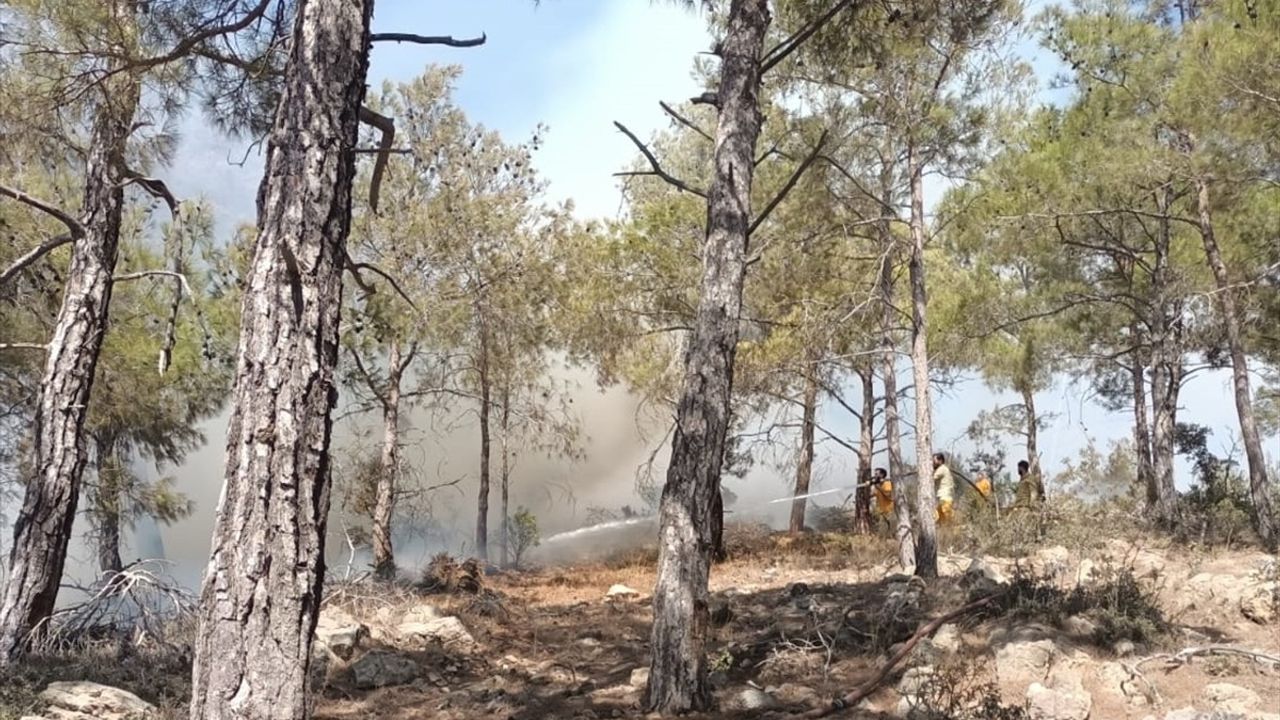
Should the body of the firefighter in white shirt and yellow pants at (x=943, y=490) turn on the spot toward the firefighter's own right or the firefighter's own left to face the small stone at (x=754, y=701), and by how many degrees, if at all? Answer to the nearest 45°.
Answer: approximately 90° to the firefighter's own left

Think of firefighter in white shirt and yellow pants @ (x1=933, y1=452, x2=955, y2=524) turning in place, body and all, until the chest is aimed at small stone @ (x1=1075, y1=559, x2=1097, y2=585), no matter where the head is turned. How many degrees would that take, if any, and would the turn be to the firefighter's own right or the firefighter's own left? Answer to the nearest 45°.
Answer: approximately 90° to the firefighter's own left

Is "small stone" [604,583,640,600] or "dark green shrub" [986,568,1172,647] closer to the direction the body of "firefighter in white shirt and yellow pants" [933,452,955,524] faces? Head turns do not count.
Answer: the small stone

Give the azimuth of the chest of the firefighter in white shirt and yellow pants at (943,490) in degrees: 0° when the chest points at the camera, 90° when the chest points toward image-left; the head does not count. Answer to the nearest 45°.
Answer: approximately 90°

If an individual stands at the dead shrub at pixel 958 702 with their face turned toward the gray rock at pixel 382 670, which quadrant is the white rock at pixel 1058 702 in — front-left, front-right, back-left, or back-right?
back-right

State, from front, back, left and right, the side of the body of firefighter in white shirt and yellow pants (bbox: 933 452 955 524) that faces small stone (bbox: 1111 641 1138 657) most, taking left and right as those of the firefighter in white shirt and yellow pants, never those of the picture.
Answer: left

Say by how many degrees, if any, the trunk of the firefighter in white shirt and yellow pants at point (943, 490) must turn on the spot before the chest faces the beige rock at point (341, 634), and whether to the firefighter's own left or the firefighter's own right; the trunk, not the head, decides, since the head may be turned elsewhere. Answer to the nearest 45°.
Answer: approximately 45° to the firefighter's own left

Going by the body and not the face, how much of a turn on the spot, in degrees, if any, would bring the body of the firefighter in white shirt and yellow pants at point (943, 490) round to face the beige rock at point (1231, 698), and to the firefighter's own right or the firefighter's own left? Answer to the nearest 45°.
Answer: approximately 90° to the firefighter's own left
